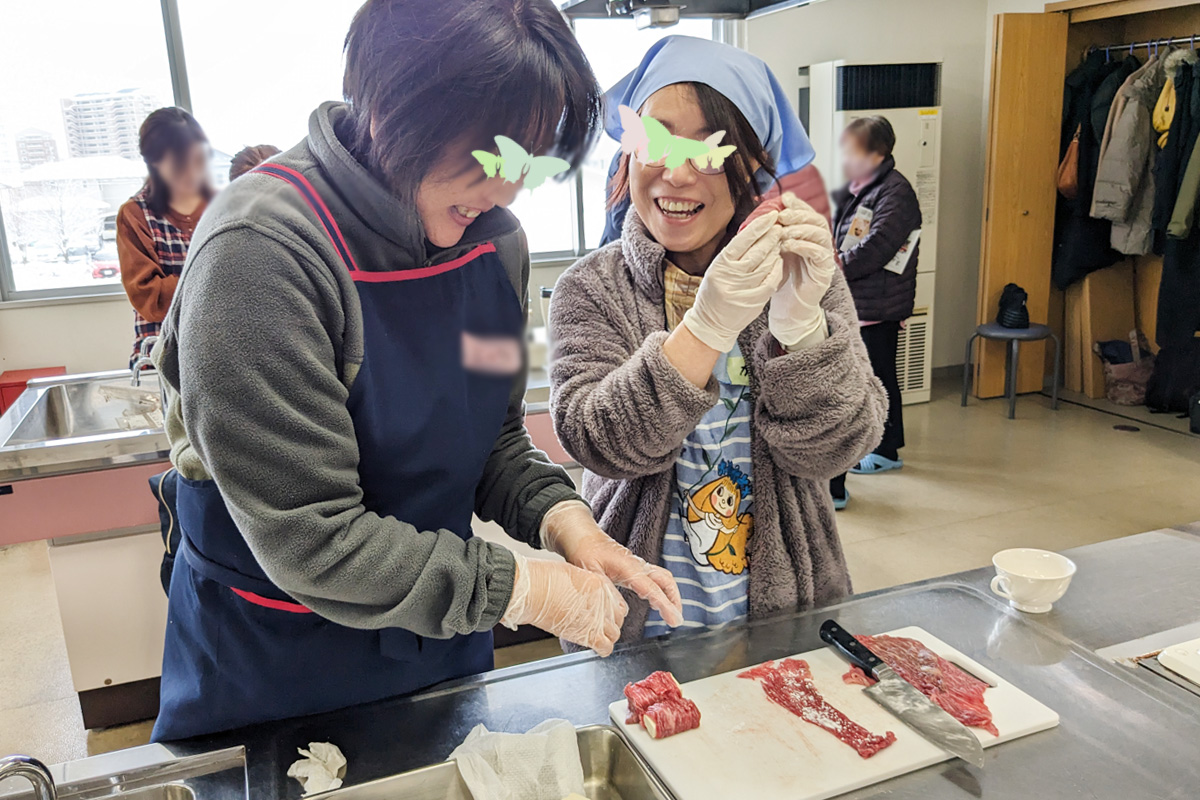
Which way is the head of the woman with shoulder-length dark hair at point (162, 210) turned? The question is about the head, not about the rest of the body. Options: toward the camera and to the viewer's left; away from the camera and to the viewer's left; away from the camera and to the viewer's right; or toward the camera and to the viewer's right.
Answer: toward the camera and to the viewer's right

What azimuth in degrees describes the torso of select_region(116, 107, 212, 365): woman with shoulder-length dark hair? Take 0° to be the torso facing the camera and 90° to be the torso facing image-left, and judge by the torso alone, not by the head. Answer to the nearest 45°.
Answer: approximately 315°

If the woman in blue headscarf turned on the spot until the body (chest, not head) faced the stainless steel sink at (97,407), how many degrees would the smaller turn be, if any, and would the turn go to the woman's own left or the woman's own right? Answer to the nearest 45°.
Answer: approximately 135° to the woman's own right

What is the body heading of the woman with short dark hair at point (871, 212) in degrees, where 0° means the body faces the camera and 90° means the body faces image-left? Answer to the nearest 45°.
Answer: approximately 45°
